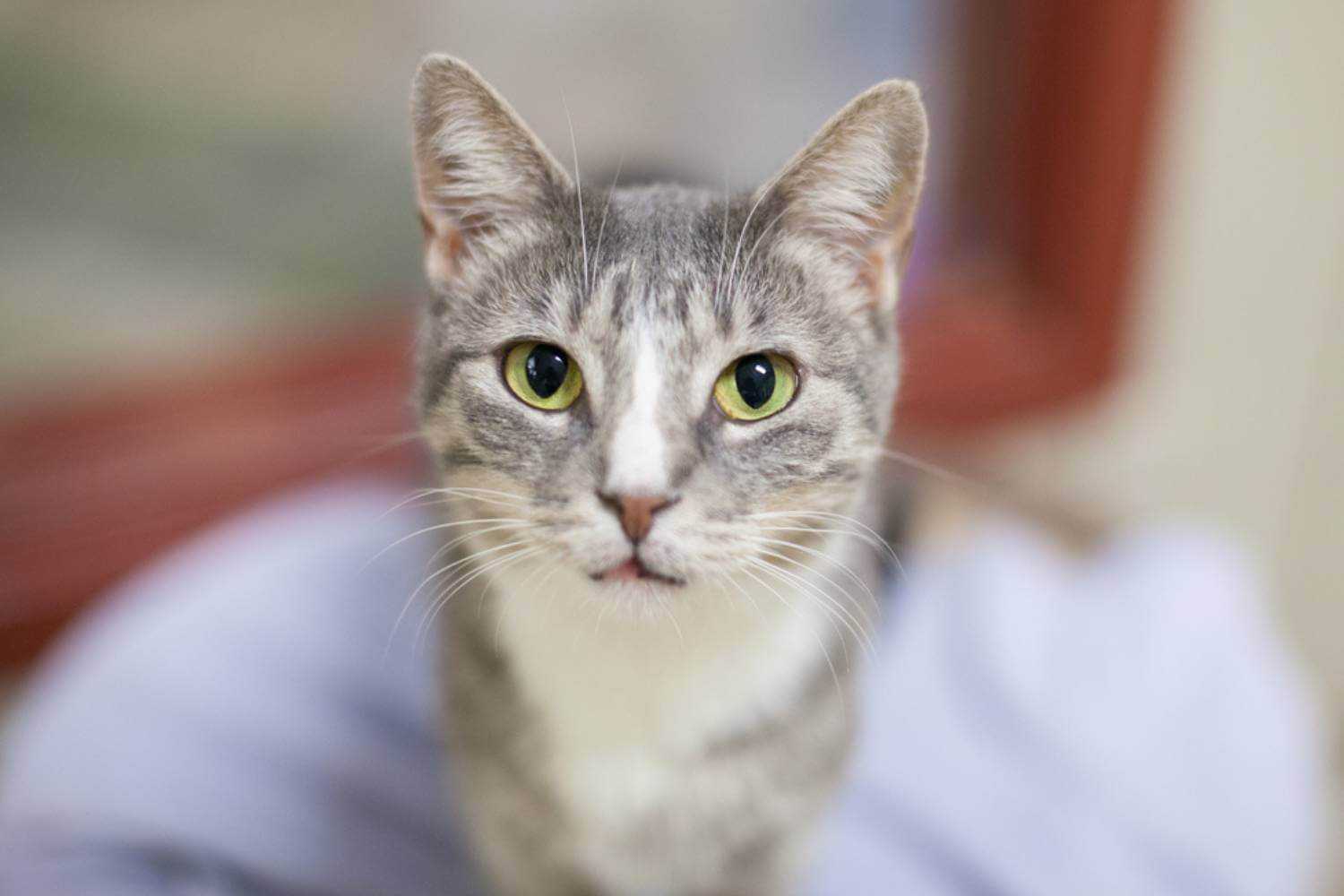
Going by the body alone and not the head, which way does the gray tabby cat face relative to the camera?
toward the camera

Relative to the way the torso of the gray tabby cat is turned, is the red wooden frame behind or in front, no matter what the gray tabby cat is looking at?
behind
